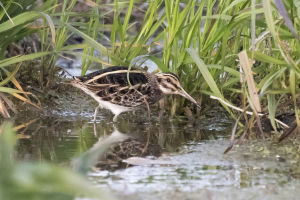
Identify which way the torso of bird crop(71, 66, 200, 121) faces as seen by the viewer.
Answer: to the viewer's right
